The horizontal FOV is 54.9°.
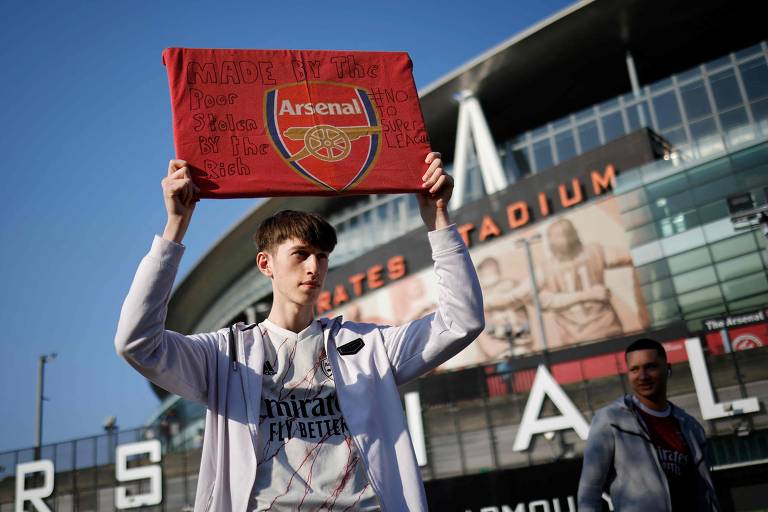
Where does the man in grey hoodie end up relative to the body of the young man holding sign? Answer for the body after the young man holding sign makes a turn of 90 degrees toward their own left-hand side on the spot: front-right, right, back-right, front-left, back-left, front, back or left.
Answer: front-left

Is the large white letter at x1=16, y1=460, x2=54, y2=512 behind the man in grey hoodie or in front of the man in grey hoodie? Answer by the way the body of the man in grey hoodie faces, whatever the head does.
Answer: behind

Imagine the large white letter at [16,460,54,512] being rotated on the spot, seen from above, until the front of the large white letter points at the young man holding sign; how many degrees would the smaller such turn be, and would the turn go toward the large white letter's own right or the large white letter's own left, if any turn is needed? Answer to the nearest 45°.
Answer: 0° — it already faces them

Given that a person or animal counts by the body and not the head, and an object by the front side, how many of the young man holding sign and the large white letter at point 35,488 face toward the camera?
2

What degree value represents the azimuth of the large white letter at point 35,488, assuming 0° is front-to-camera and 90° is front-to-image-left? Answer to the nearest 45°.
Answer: approximately 0°
